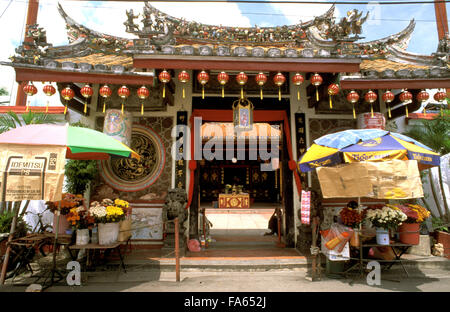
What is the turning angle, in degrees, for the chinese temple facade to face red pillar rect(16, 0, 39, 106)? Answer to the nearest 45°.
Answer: approximately 135° to its right

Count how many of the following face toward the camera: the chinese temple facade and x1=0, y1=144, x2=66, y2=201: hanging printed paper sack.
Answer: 2

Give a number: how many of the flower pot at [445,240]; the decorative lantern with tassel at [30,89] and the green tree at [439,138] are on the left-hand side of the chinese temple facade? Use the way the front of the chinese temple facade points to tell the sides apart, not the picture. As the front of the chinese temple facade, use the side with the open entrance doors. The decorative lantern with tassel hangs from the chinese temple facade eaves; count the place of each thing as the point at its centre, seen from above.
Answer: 2

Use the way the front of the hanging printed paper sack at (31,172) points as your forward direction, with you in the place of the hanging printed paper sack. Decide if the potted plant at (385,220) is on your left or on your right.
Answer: on your left

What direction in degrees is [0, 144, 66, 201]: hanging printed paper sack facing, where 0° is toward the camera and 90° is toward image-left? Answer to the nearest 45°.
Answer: approximately 0°

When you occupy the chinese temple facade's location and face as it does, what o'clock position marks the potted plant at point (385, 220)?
The potted plant is roughly at 10 o'clock from the chinese temple facade.

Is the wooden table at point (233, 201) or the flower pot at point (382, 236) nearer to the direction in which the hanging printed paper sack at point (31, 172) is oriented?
the flower pot

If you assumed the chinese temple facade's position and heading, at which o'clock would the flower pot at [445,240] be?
The flower pot is roughly at 9 o'clock from the chinese temple facade.

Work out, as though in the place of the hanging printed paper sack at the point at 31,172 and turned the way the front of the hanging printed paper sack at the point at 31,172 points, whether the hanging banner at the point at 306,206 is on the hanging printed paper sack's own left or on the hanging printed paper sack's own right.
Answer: on the hanging printed paper sack's own left
